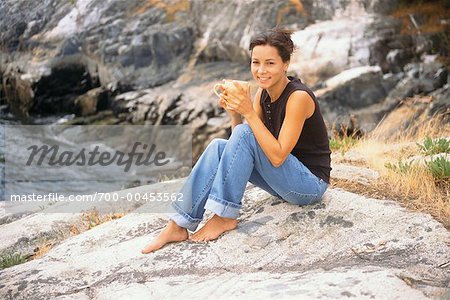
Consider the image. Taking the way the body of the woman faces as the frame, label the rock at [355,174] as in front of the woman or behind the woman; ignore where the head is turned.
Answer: behind

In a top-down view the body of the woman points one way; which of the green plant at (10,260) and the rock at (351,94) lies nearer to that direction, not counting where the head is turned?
the green plant

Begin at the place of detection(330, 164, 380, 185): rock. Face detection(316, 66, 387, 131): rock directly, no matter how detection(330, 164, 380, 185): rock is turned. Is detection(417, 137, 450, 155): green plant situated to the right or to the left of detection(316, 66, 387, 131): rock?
right

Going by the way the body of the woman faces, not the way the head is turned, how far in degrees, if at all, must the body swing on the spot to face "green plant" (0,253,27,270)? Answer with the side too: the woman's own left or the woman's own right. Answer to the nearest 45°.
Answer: approximately 45° to the woman's own right

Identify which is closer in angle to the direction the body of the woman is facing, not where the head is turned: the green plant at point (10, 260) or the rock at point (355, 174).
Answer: the green plant

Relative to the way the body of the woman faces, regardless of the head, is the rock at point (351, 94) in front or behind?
behind

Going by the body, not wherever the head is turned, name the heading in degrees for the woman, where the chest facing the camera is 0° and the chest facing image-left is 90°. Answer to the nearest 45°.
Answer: approximately 45°

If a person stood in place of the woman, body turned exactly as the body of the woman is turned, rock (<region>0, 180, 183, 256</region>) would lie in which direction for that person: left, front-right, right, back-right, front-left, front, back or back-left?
right
